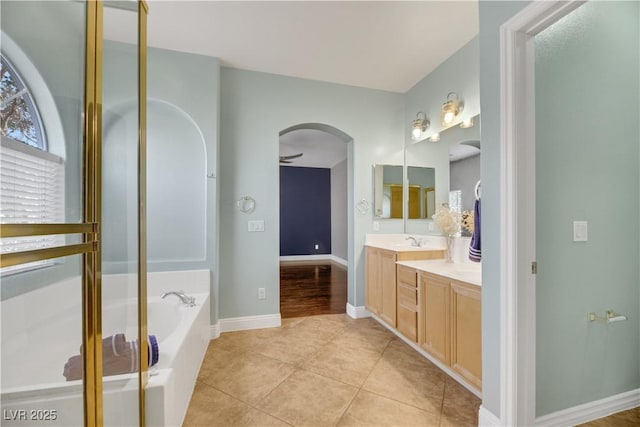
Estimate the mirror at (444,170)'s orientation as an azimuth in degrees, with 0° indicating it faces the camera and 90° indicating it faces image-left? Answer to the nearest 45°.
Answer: approximately 45°

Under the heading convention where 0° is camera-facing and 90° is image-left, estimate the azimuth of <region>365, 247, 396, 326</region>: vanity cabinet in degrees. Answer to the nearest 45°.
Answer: approximately 45°

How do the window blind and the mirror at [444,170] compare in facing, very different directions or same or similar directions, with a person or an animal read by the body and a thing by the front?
very different directions

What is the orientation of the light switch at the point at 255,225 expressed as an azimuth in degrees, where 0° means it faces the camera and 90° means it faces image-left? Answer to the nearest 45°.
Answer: approximately 0°

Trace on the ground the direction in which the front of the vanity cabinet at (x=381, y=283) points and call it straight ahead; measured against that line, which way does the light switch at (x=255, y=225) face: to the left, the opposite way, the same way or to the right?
to the left

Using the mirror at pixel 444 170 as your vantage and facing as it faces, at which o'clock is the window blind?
The window blind is roughly at 11 o'clock from the mirror.

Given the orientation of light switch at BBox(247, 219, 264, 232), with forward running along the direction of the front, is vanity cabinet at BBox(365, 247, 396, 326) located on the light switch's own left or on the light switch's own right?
on the light switch's own left

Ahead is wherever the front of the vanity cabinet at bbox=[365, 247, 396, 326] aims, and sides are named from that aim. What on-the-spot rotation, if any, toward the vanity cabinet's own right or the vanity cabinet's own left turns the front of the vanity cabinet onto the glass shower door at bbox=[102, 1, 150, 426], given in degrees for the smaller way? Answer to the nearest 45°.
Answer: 0° — it already faces it

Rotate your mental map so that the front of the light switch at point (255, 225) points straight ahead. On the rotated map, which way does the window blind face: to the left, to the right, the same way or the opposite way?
to the left
